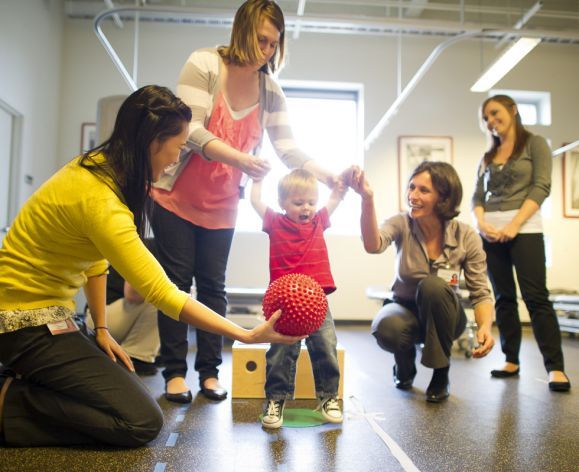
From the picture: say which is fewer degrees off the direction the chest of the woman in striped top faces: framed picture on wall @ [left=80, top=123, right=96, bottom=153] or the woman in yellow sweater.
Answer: the woman in yellow sweater

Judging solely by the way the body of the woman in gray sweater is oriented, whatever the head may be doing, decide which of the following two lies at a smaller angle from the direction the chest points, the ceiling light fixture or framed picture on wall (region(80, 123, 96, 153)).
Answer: the framed picture on wall

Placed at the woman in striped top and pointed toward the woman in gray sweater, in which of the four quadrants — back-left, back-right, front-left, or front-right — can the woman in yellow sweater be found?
back-right

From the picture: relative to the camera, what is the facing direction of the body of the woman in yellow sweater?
to the viewer's right

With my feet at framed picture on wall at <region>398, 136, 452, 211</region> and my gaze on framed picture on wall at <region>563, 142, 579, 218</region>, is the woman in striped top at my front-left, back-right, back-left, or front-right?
back-right

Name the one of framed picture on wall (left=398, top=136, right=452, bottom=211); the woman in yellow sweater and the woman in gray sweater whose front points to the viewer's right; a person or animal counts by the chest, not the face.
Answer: the woman in yellow sweater

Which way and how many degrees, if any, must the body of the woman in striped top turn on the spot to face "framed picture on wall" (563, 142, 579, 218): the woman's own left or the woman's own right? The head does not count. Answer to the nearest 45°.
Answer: approximately 90° to the woman's own left
